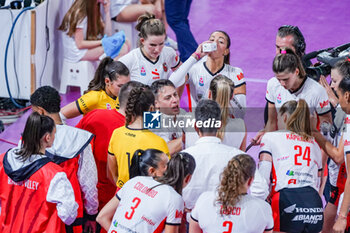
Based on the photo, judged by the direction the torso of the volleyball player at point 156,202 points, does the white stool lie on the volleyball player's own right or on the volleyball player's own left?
on the volleyball player's own left

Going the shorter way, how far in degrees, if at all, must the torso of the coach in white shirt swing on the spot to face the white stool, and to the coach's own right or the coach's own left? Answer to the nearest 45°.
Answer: approximately 45° to the coach's own left

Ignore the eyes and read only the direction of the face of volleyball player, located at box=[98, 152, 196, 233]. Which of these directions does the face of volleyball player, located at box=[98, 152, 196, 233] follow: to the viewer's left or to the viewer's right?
to the viewer's right

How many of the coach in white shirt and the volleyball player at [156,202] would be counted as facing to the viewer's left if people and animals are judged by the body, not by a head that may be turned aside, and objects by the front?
0

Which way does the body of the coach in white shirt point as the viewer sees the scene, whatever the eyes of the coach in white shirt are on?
away from the camera

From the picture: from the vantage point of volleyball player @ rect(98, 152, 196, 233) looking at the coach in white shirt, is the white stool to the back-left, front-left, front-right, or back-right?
front-left

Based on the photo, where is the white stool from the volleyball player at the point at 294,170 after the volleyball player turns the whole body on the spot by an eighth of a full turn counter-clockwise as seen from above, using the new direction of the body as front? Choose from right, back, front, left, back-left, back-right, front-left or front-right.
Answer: front-right

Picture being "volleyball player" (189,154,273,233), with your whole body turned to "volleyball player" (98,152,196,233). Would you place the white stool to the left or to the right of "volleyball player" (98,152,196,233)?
right

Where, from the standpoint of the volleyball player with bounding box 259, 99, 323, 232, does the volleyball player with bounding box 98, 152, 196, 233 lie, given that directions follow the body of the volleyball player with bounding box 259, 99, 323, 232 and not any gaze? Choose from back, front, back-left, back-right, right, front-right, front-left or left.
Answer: left

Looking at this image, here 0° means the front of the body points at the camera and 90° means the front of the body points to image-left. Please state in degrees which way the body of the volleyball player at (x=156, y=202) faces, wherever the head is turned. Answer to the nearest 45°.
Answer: approximately 225°

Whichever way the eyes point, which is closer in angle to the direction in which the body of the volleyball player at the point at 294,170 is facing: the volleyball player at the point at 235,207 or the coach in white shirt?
the coach in white shirt

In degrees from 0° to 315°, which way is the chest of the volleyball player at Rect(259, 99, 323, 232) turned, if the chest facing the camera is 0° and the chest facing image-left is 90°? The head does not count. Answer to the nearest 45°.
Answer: approximately 135°

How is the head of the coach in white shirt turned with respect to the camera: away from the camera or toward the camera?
away from the camera

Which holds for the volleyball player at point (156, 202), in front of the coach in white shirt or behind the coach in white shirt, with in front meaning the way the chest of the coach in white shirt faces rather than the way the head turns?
behind
